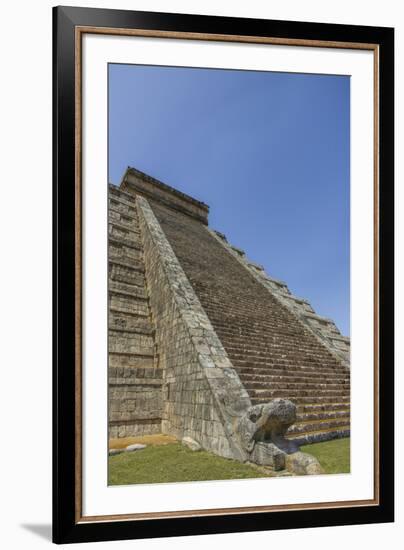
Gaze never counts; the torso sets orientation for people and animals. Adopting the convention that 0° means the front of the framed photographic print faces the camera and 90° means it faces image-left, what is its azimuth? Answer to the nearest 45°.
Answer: approximately 315°
